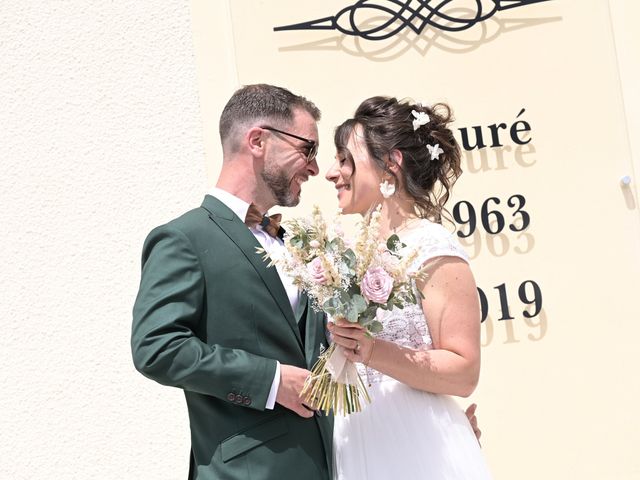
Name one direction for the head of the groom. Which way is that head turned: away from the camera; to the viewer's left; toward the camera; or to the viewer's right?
to the viewer's right

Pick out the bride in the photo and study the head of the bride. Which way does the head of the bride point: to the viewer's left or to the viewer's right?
to the viewer's left

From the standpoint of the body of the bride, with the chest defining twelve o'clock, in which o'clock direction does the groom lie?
The groom is roughly at 1 o'clock from the bride.

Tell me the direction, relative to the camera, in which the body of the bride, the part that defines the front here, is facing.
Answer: to the viewer's left
